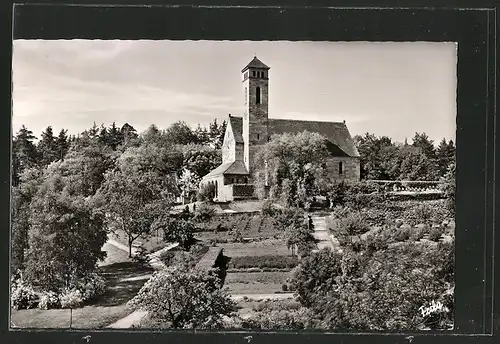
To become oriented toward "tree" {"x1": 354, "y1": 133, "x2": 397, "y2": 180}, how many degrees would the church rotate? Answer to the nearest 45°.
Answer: approximately 180°

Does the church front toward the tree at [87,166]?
yes

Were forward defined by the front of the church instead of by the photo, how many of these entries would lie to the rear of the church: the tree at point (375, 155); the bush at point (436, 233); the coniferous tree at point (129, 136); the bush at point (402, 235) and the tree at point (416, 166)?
4

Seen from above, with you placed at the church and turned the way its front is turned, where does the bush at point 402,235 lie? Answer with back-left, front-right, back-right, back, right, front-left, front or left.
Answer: back

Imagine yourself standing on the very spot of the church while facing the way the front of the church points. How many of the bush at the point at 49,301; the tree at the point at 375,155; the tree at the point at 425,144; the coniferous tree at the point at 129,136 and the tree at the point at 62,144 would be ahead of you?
3

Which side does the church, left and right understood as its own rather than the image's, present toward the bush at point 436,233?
left

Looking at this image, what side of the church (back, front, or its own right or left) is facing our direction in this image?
left
